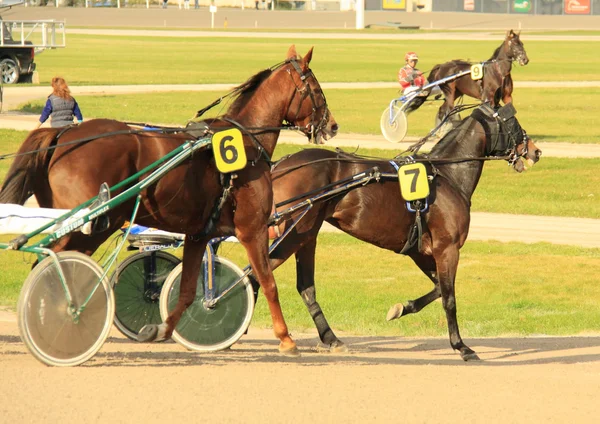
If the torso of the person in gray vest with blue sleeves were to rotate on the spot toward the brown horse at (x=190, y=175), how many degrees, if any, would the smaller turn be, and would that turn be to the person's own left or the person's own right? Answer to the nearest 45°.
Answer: approximately 180°

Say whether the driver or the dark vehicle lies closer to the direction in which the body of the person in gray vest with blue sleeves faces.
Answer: the dark vehicle

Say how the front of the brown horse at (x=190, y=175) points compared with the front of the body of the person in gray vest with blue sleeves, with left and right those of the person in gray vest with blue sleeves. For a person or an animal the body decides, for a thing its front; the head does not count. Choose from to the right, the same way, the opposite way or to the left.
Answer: to the right

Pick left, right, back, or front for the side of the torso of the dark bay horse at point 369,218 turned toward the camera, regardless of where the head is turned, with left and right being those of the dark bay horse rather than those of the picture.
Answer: right

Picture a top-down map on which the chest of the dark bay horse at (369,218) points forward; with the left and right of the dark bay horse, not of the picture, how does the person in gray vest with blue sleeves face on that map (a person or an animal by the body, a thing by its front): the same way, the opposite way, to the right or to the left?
to the left

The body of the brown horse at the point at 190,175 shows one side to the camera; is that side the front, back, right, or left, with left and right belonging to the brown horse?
right

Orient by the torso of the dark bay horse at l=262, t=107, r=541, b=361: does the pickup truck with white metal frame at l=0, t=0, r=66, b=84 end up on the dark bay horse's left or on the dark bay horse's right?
on the dark bay horse's left

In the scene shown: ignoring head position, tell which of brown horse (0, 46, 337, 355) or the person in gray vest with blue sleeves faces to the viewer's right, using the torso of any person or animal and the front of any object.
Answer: the brown horse

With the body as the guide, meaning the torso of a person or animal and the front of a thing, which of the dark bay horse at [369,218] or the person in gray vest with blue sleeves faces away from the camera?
the person in gray vest with blue sleeves

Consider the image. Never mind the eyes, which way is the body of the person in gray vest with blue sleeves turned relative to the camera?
away from the camera

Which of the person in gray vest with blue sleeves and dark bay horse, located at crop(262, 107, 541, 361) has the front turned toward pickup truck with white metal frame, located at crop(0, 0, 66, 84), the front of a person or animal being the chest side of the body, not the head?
the person in gray vest with blue sleeves

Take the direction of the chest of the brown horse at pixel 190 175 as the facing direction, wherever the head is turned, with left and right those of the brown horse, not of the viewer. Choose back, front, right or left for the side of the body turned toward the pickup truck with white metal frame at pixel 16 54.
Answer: left
